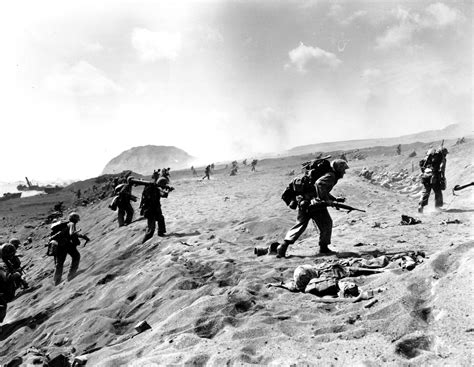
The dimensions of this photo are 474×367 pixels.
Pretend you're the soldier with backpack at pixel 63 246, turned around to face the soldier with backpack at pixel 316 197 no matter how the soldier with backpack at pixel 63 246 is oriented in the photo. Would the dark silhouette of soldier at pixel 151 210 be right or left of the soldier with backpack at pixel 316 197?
left

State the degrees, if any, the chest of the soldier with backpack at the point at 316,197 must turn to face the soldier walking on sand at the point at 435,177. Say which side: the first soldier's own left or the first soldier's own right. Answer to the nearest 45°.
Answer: approximately 45° to the first soldier's own left

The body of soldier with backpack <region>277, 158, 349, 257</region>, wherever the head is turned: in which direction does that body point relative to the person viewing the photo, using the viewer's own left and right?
facing to the right of the viewer

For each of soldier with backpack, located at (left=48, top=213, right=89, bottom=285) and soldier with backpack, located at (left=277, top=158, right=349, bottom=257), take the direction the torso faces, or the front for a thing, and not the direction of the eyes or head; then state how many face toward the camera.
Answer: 0

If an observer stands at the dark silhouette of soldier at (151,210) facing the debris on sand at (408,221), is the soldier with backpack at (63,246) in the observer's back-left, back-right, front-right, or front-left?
back-right

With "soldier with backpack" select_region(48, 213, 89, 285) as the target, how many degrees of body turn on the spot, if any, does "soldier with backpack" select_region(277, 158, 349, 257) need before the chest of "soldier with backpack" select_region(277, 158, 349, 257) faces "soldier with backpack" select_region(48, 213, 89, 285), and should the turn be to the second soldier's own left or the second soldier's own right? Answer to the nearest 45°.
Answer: approximately 180°

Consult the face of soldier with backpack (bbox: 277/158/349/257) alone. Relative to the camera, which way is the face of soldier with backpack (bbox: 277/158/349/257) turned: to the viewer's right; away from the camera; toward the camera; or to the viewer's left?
to the viewer's right

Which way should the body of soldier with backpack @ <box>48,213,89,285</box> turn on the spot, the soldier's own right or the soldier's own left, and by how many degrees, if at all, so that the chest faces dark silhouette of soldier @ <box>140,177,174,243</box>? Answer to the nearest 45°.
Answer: approximately 45° to the soldier's own right
